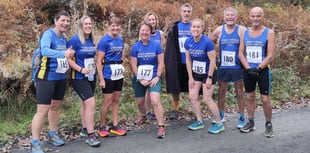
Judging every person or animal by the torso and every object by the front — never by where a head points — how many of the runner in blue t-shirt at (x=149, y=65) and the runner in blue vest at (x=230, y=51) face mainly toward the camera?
2

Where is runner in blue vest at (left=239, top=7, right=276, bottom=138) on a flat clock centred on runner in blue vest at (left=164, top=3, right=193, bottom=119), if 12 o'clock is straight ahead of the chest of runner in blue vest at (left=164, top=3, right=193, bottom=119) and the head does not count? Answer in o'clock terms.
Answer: runner in blue vest at (left=239, top=7, right=276, bottom=138) is roughly at 10 o'clock from runner in blue vest at (left=164, top=3, right=193, bottom=119).

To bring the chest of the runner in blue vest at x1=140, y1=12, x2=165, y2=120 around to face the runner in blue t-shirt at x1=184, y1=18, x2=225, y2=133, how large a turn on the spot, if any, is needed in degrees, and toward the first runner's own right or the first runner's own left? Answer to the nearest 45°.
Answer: approximately 45° to the first runner's own left

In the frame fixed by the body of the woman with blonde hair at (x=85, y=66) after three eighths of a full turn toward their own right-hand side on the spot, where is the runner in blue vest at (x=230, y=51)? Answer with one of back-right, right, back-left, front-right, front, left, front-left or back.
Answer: back
